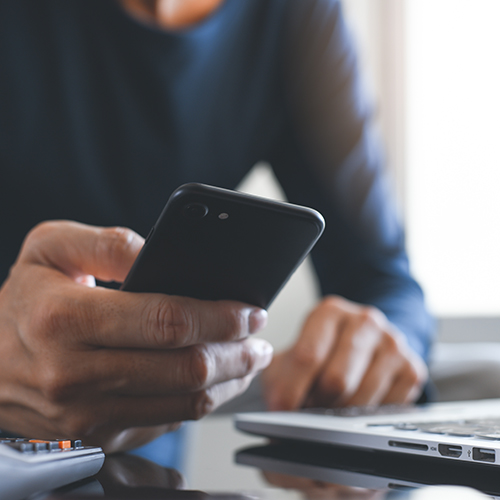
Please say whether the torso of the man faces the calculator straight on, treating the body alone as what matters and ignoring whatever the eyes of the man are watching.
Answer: yes

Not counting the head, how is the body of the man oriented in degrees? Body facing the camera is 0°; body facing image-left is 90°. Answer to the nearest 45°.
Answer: approximately 0°

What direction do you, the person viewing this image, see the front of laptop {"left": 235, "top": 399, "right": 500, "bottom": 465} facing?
facing away from the viewer and to the left of the viewer
